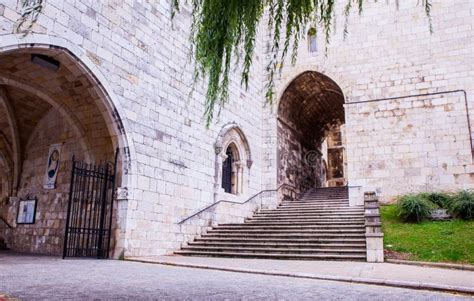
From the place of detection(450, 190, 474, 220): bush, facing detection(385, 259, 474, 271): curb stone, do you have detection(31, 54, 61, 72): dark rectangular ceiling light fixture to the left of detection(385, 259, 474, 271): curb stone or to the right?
right

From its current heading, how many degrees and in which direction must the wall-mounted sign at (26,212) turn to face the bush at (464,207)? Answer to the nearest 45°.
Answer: approximately 90° to its left

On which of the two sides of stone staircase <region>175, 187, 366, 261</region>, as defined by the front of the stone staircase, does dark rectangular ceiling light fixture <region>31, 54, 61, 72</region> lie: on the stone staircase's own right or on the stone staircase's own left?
on the stone staircase's own right

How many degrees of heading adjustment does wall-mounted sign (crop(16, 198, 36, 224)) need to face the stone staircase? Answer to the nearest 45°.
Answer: approximately 90° to its left

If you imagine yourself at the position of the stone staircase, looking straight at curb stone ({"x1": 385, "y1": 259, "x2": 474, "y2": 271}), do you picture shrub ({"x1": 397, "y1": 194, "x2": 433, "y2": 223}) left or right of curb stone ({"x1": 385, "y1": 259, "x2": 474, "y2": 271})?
left

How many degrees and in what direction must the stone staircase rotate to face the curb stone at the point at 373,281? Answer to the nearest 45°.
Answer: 0° — it already faces it

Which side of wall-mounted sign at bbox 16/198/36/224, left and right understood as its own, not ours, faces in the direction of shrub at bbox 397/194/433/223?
left

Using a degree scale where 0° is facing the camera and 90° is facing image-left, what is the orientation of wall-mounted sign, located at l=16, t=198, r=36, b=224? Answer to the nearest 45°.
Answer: approximately 45°
